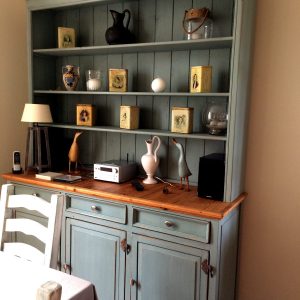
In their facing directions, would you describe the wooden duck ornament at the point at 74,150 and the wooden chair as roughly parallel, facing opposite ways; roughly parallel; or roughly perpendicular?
roughly perpendicular

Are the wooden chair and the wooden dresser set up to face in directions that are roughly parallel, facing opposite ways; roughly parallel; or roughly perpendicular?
roughly parallel

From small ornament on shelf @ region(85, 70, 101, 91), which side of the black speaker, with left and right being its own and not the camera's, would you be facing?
right

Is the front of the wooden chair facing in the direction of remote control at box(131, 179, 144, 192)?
no

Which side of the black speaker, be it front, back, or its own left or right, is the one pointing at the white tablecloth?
front

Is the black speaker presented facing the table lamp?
no

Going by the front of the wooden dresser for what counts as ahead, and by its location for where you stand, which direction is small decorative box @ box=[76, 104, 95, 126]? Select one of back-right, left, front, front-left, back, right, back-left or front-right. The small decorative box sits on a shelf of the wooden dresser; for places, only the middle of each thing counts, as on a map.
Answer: right

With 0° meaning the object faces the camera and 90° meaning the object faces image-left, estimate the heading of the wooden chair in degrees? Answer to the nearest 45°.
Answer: approximately 45°

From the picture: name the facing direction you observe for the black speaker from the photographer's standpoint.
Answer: facing the viewer and to the left of the viewer

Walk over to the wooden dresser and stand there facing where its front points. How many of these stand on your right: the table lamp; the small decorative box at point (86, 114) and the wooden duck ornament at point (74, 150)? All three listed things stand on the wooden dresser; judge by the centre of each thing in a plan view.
3
